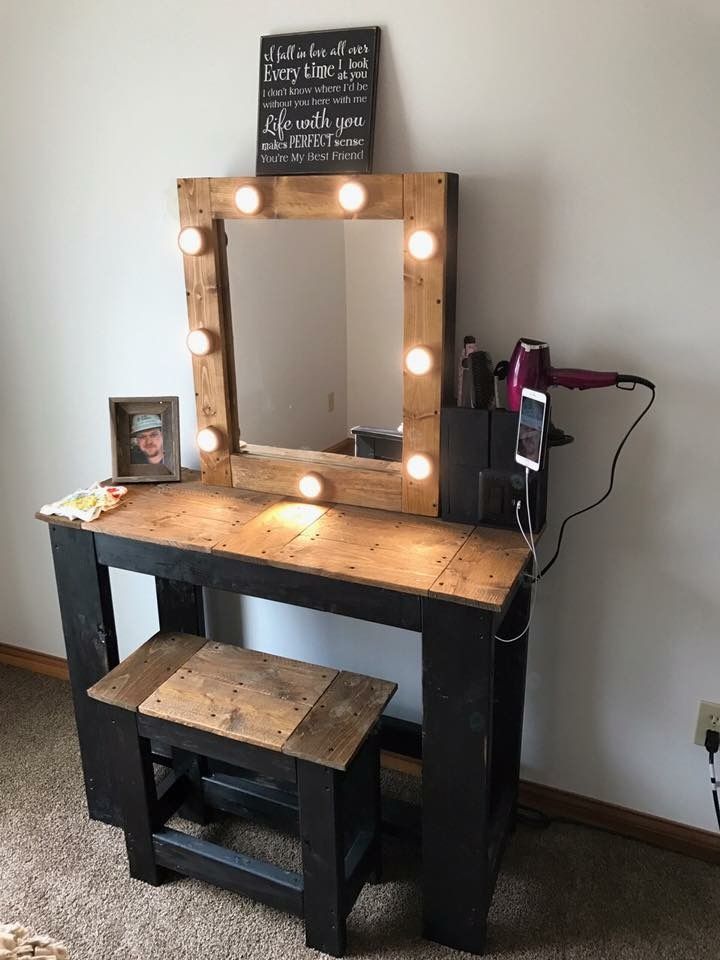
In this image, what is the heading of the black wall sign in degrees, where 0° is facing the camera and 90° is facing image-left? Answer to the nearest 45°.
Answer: approximately 45°

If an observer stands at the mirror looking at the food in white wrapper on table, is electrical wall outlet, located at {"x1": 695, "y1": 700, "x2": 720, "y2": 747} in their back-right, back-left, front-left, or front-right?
back-left
